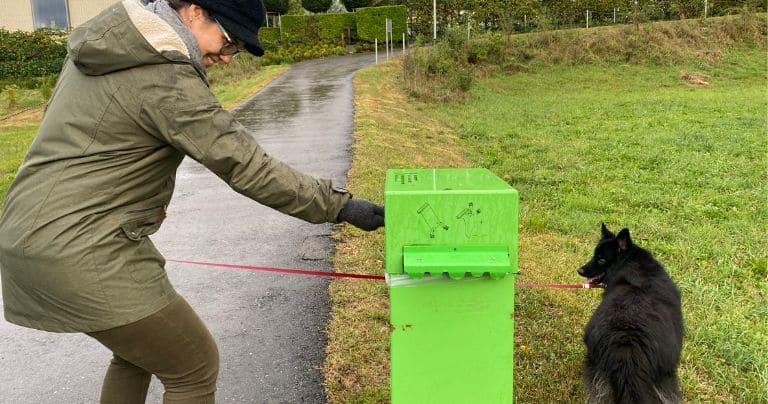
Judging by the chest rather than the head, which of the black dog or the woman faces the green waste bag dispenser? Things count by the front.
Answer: the woman

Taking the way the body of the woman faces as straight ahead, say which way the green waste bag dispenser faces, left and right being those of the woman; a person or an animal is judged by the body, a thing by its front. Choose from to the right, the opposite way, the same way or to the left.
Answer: to the right

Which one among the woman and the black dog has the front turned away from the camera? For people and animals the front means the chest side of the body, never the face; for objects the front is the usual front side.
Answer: the black dog

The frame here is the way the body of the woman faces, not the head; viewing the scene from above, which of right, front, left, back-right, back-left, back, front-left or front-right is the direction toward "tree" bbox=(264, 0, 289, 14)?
left

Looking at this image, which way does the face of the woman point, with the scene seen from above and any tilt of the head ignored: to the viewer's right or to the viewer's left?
to the viewer's right

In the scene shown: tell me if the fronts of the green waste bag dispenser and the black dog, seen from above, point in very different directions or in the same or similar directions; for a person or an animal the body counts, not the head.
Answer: very different directions

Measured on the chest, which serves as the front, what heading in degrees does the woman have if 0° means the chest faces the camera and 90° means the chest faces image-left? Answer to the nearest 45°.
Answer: approximately 270°

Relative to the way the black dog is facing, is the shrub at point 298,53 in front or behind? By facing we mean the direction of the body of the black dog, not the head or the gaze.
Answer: in front

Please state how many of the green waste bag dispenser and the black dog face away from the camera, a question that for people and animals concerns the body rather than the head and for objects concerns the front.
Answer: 1

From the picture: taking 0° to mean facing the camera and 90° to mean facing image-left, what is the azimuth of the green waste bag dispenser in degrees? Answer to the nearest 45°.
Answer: approximately 0°

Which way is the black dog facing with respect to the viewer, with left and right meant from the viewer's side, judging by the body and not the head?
facing away from the viewer
